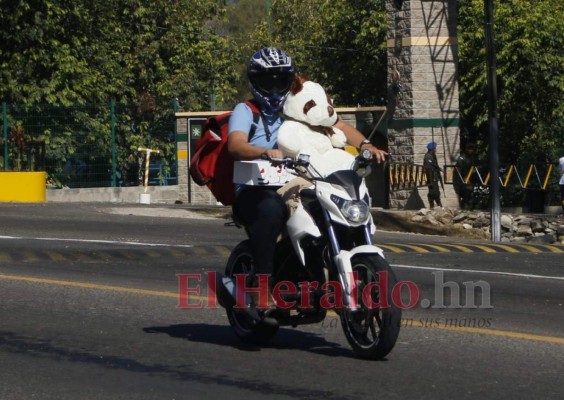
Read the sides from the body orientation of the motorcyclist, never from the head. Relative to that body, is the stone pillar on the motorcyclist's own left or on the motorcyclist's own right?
on the motorcyclist's own left

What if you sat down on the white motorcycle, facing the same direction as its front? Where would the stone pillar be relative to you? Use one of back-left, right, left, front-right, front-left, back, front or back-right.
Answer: back-left

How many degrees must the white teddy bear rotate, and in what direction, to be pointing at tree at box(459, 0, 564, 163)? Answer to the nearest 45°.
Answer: approximately 135° to its left

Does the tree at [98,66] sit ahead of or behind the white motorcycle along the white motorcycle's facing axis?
behind

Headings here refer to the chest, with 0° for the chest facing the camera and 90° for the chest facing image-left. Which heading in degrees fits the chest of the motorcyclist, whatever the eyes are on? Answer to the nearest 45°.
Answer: approximately 315°

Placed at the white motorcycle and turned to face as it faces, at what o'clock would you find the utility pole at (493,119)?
The utility pole is roughly at 8 o'clock from the white motorcycle.

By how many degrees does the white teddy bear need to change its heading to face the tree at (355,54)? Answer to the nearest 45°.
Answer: approximately 135° to its left

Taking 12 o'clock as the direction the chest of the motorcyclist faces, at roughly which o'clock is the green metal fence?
The green metal fence is roughly at 7 o'clock from the motorcyclist.

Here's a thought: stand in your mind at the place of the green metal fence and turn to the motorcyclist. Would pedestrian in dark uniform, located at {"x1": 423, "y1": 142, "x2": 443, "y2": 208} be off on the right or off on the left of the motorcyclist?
left

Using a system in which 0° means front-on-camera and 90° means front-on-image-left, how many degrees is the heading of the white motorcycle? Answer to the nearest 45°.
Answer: approximately 315°
